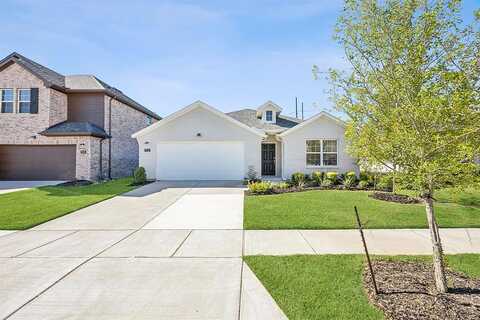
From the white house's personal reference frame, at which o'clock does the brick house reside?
The brick house is roughly at 3 o'clock from the white house.

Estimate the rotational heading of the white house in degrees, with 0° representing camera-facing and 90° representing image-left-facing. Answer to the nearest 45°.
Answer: approximately 0°

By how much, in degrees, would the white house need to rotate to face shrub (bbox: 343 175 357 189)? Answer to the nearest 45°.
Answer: approximately 90° to its left

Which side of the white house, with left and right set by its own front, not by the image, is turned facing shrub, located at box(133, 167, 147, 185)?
right

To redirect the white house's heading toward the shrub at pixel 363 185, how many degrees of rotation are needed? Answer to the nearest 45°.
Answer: approximately 90° to its left

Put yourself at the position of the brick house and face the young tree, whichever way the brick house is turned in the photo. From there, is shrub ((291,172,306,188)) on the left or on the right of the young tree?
left

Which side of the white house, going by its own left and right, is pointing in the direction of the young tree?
front
